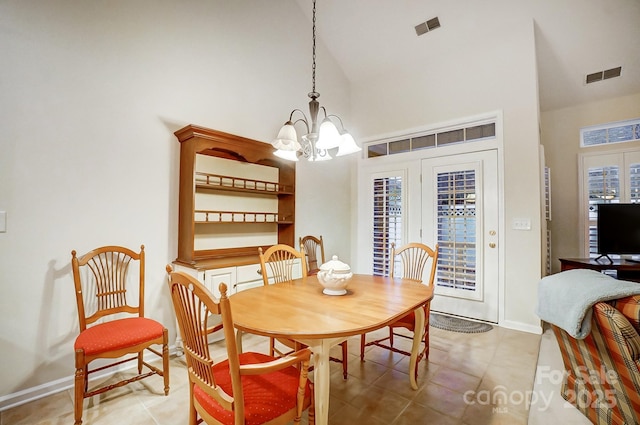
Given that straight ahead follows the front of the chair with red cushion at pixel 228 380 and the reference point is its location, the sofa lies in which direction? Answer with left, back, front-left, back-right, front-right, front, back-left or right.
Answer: front-right

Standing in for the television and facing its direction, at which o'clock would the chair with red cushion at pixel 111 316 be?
The chair with red cushion is roughly at 1 o'clock from the television.

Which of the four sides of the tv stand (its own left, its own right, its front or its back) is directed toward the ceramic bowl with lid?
front

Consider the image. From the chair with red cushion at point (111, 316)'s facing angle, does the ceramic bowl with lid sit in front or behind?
in front

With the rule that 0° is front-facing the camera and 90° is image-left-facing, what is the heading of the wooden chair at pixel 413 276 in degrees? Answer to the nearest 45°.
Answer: approximately 45°

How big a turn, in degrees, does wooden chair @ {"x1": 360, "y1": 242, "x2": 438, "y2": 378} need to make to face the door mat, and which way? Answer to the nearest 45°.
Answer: approximately 180°

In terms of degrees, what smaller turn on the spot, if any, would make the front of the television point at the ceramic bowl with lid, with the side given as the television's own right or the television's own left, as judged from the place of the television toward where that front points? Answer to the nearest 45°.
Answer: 0° — it already faces it

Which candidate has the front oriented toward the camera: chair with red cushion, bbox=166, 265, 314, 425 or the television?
the television

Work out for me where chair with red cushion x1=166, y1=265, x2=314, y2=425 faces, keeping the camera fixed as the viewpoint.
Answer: facing away from the viewer and to the right of the viewer

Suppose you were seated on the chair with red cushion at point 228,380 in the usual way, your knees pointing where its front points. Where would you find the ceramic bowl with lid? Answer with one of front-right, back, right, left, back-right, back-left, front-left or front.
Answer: front

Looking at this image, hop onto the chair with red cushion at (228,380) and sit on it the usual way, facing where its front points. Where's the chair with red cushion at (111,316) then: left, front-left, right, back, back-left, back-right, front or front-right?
left

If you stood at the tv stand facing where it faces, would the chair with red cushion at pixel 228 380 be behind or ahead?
ahead

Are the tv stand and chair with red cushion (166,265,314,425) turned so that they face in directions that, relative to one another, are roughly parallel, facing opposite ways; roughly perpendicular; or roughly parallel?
roughly parallel, facing opposite ways

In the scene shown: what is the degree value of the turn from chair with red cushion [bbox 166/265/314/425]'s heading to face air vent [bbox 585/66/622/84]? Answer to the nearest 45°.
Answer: approximately 45° to its right

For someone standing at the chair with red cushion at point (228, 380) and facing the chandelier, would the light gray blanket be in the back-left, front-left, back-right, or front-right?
front-right

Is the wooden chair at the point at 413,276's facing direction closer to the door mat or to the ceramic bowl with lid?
the ceramic bowl with lid

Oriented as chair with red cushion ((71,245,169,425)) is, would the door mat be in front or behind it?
in front
